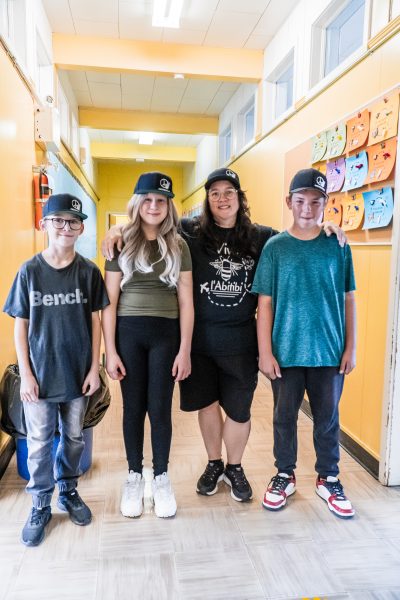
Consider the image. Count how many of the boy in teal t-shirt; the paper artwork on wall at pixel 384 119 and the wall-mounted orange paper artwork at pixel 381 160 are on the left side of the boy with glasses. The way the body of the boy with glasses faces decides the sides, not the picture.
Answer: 3

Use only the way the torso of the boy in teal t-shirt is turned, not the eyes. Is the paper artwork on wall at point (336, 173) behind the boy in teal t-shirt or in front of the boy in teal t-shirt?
behind

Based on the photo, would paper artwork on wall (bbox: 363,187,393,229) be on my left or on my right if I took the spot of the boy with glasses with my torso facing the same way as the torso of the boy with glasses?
on my left

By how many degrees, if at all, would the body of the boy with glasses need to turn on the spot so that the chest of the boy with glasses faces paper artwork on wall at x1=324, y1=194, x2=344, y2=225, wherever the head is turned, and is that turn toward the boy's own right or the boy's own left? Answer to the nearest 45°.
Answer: approximately 90° to the boy's own left

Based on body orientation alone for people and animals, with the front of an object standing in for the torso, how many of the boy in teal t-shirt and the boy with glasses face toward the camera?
2

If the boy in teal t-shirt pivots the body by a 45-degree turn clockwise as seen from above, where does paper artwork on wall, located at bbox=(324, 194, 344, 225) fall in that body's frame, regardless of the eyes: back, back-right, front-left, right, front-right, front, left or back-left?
back-right

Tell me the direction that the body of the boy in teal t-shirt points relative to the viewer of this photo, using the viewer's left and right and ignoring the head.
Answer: facing the viewer

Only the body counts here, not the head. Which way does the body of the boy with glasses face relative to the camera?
toward the camera

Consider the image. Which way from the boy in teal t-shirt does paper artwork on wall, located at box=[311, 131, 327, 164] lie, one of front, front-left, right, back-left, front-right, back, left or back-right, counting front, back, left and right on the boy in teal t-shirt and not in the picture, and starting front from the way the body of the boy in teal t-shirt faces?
back

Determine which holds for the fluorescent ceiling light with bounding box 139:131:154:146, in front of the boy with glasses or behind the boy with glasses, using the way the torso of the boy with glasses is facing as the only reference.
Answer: behind

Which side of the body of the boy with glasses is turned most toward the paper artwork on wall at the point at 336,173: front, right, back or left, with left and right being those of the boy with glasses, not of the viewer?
left

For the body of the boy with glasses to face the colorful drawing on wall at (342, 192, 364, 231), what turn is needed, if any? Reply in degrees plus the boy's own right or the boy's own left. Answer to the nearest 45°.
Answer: approximately 90° to the boy's own left

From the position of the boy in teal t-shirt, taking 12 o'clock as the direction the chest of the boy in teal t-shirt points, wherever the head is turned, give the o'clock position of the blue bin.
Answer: The blue bin is roughly at 3 o'clock from the boy in teal t-shirt.

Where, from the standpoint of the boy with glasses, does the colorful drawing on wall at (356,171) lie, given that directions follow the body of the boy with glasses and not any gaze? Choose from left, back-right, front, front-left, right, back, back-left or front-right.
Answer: left
